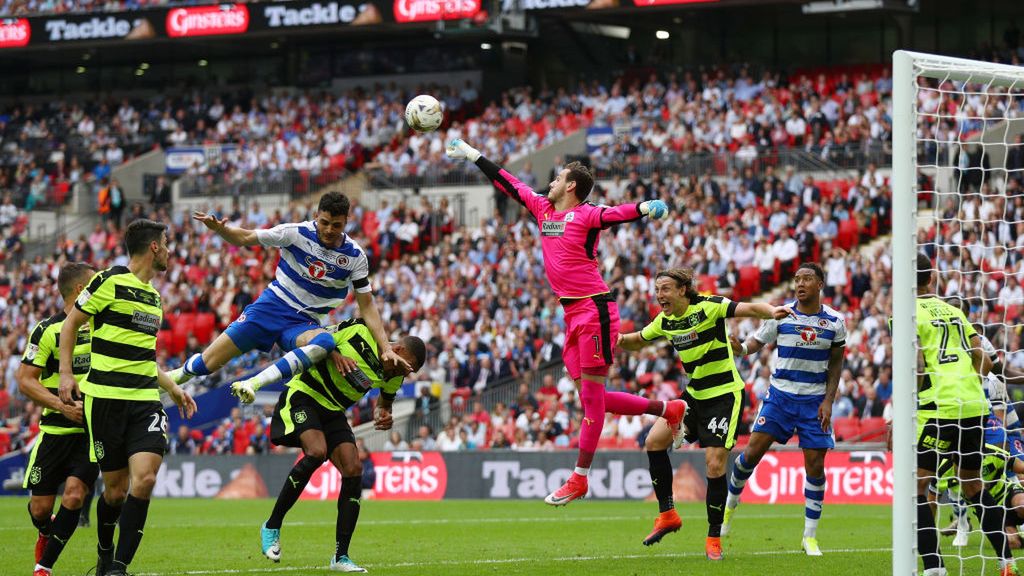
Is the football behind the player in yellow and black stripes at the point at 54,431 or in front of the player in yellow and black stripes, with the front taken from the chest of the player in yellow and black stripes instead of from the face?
in front

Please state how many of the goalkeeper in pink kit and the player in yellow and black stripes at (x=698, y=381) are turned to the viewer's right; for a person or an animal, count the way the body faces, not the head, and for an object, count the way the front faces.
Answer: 0

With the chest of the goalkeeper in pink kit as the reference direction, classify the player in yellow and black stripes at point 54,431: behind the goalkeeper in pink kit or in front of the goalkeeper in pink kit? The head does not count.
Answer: in front

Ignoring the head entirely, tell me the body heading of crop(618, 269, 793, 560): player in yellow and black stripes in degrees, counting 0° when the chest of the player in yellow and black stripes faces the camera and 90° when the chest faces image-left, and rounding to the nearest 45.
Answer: approximately 45°

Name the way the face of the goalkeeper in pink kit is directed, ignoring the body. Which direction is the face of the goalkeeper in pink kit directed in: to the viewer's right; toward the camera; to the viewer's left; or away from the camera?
to the viewer's left

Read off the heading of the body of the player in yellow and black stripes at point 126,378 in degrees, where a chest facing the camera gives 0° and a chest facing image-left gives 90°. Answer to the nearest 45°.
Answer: approximately 315°

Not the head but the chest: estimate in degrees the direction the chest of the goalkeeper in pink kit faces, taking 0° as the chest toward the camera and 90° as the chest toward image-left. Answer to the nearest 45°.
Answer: approximately 45°

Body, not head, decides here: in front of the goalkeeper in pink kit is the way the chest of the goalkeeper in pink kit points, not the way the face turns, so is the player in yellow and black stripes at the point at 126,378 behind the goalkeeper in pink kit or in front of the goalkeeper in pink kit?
in front
